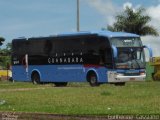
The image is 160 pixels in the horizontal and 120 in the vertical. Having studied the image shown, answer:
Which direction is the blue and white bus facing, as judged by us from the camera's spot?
facing the viewer and to the right of the viewer
